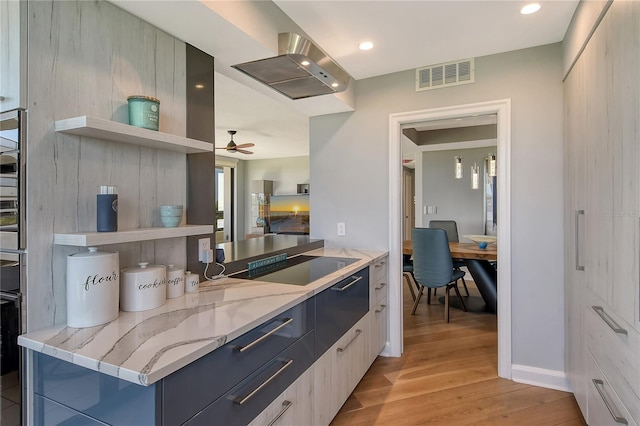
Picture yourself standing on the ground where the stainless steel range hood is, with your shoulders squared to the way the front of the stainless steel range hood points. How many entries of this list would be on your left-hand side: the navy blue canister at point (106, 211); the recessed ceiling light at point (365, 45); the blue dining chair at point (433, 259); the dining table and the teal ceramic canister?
3

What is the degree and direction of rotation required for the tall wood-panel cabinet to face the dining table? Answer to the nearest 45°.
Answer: approximately 45° to its right

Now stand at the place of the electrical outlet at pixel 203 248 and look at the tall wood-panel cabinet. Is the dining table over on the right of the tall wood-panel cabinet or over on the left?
left

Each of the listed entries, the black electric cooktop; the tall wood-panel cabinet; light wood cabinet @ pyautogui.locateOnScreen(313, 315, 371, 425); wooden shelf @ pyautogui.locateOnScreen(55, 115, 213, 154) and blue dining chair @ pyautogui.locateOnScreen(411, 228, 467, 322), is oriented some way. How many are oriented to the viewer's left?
1

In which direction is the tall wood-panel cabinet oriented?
to the viewer's left

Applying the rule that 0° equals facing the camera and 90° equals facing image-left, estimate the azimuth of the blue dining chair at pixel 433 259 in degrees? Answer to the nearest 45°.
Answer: approximately 225°

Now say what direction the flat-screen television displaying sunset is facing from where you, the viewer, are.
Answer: facing the viewer and to the left of the viewer

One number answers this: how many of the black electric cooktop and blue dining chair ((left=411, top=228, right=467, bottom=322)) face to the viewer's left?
0

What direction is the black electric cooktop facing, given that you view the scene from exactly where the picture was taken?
facing the viewer and to the right of the viewer

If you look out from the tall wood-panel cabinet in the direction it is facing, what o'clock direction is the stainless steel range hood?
The stainless steel range hood is roughly at 11 o'clock from the tall wood-panel cabinet.

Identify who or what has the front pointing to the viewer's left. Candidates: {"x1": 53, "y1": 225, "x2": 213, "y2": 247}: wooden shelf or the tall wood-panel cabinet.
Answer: the tall wood-panel cabinet

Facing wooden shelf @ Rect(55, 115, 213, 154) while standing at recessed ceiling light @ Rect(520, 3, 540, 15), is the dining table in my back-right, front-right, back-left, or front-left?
back-right

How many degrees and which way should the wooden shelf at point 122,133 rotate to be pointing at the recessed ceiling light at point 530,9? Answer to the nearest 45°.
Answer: approximately 45° to its left
